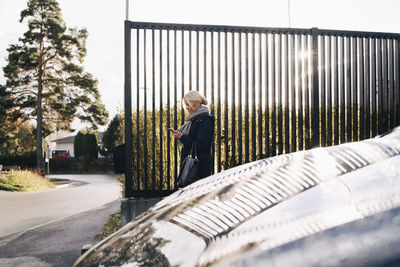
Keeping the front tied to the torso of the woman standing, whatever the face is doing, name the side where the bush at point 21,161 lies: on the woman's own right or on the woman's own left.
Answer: on the woman's own right

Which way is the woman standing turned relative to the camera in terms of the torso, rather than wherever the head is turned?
to the viewer's left

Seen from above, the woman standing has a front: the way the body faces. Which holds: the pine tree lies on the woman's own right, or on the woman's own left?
on the woman's own right
